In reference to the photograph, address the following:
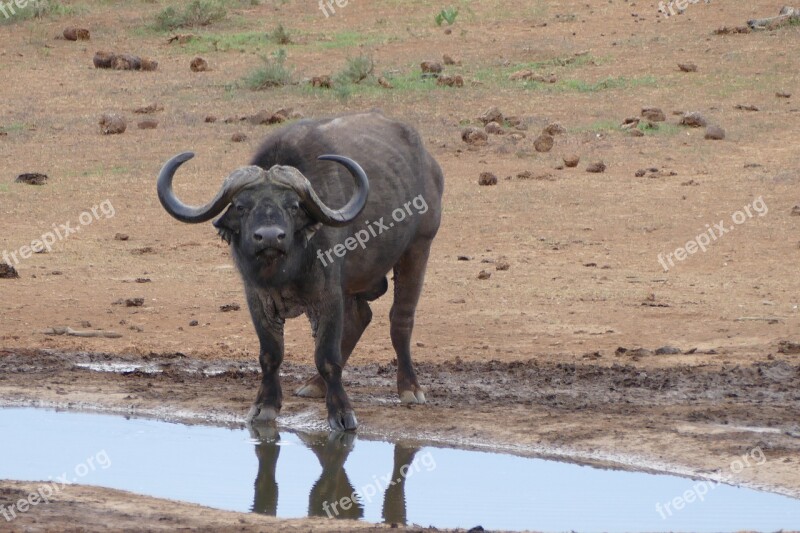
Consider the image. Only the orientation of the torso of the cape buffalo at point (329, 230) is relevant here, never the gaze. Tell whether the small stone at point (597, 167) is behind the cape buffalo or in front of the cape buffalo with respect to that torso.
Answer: behind

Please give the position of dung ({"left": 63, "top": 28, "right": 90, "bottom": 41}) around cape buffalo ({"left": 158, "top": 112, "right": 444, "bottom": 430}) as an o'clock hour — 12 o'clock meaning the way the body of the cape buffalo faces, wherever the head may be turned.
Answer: The dung is roughly at 4 o'clock from the cape buffalo.

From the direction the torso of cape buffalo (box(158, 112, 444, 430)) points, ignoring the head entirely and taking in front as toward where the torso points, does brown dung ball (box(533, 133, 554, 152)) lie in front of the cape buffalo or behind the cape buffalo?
behind

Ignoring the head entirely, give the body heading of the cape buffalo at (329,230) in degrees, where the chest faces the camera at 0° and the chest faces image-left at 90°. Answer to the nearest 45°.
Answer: approximately 45°

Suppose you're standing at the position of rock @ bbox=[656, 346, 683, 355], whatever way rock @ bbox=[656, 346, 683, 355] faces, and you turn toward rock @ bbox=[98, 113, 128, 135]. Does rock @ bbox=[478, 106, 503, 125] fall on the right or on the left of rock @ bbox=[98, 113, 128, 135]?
right

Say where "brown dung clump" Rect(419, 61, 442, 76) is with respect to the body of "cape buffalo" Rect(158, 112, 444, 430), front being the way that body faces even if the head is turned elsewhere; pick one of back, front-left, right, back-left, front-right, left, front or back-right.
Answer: back-right

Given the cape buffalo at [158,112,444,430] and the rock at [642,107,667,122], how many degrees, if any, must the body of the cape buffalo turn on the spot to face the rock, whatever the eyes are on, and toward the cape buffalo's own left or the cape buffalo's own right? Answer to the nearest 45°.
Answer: approximately 180°

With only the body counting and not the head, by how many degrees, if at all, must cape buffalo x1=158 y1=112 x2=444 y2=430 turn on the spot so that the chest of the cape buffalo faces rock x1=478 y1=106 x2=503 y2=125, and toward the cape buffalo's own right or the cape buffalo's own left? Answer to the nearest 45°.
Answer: approximately 135° to the cape buffalo's own right

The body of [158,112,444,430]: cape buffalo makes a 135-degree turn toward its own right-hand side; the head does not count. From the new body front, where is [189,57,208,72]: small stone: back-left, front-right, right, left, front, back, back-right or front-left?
front

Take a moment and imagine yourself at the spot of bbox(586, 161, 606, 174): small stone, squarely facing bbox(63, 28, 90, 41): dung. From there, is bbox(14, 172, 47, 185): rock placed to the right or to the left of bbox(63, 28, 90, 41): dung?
left
